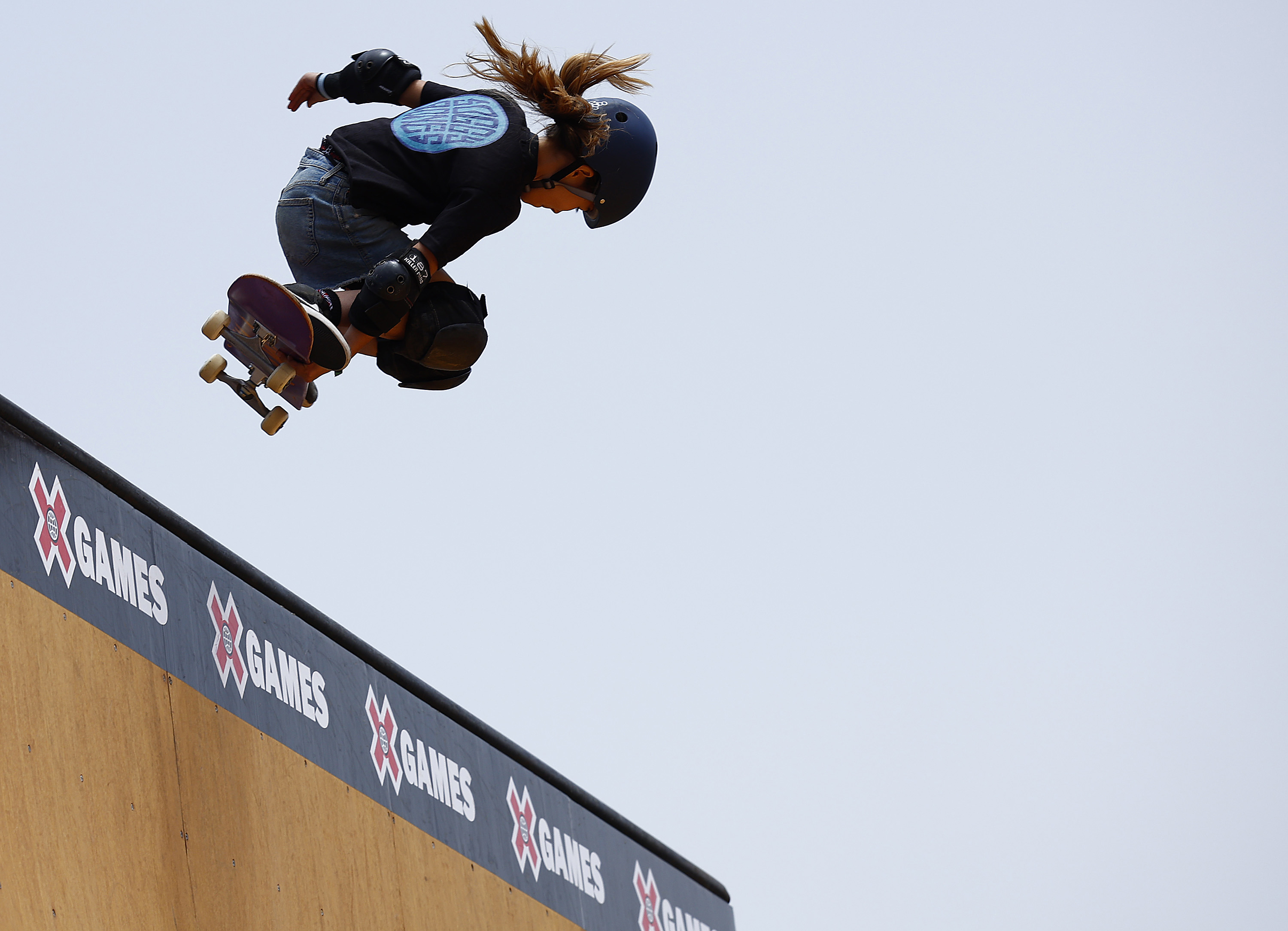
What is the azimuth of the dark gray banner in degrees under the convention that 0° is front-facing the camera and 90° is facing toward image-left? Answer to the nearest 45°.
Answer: approximately 315°
